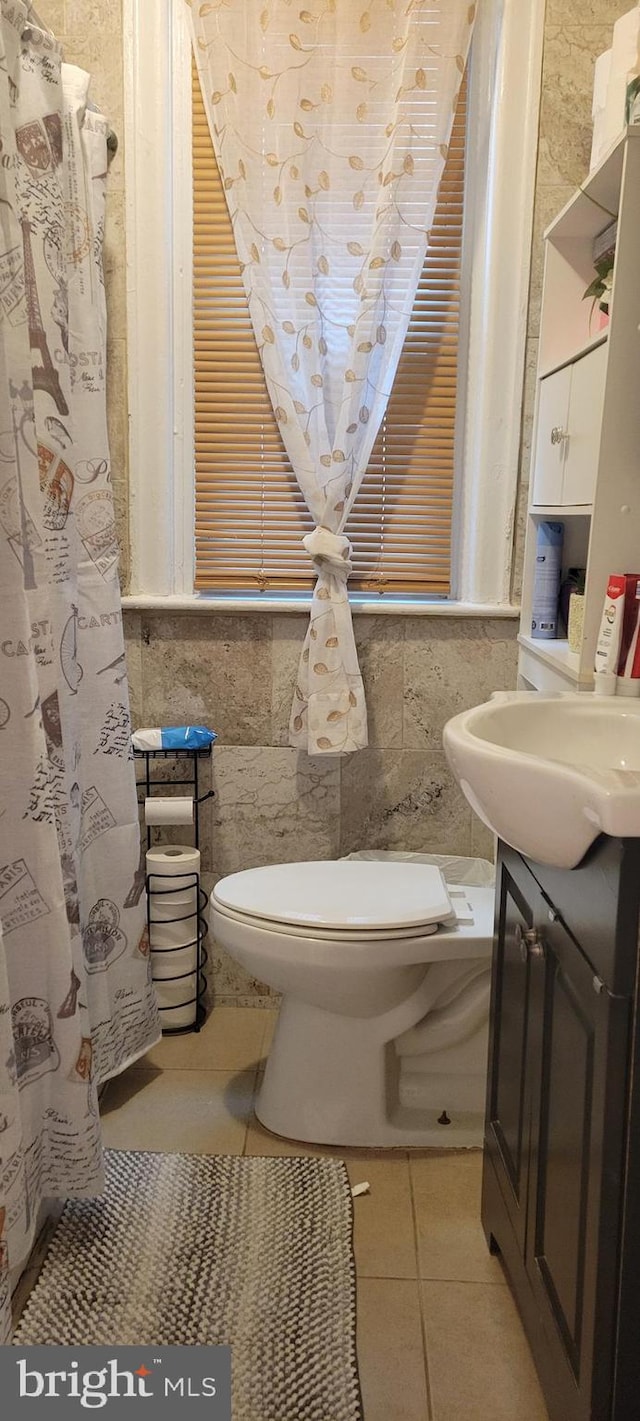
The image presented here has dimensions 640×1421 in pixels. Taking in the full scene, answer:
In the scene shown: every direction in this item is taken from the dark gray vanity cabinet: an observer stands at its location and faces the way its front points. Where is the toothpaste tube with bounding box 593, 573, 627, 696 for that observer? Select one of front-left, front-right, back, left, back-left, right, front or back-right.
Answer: right

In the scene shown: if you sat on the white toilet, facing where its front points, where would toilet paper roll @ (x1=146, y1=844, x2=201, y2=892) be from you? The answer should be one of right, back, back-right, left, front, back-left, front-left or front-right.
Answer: front-right

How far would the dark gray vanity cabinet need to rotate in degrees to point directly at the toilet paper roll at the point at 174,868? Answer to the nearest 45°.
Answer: approximately 45° to its right

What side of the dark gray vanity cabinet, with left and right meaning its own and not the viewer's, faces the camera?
left

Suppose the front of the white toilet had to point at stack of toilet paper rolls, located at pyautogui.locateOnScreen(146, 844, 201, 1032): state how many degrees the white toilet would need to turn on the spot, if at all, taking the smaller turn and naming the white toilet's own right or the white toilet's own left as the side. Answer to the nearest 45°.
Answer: approximately 45° to the white toilet's own right
